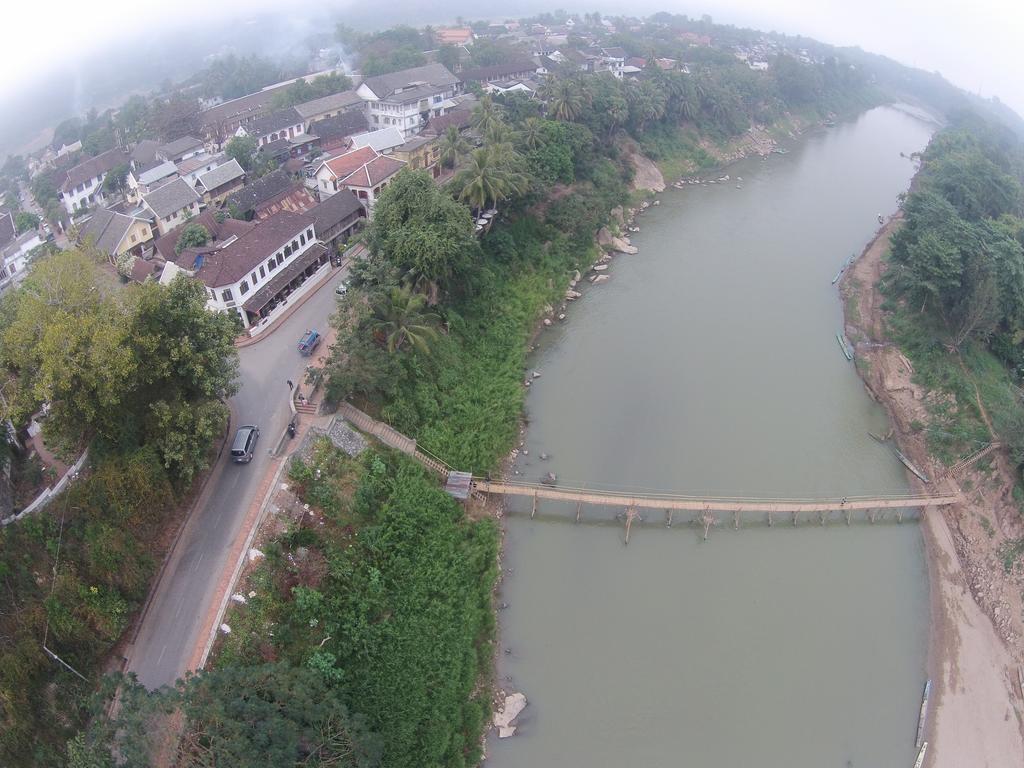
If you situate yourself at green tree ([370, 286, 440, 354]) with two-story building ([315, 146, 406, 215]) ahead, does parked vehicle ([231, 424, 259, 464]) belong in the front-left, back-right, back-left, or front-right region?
back-left

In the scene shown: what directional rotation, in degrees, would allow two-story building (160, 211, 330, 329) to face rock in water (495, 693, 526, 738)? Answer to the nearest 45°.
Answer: approximately 45° to its right

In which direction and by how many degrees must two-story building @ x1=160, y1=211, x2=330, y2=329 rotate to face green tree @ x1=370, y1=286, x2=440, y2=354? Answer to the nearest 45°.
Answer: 0° — it already faces it

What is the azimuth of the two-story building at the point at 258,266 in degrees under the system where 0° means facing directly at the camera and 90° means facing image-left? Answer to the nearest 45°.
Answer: approximately 315°

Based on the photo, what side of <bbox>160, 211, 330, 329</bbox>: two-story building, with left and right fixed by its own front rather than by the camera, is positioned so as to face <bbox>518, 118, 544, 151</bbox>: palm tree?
left

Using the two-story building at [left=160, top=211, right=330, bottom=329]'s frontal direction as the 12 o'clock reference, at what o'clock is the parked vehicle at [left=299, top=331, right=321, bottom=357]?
The parked vehicle is roughly at 1 o'clock from the two-story building.

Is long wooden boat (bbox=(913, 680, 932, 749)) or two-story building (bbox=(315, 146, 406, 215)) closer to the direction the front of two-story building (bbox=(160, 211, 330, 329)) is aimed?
the long wooden boat

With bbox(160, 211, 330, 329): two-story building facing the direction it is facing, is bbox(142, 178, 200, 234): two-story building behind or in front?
behind

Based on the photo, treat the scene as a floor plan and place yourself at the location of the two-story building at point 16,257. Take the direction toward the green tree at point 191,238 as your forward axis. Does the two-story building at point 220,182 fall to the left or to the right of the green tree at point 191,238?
left

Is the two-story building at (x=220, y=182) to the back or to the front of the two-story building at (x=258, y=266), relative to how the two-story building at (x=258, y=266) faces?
to the back

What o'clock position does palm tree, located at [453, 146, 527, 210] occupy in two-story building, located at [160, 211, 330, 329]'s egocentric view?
The palm tree is roughly at 10 o'clock from the two-story building.

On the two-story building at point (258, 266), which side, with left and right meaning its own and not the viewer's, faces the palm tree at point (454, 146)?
left
